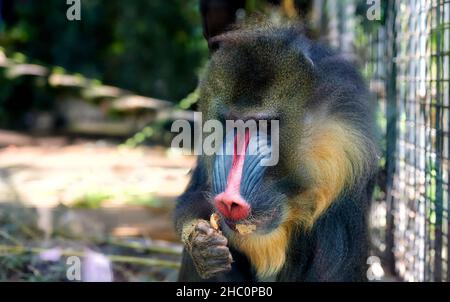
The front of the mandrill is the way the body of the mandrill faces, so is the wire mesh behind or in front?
behind

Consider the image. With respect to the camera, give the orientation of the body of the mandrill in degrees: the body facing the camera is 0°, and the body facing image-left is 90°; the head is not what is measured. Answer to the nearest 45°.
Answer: approximately 45°
